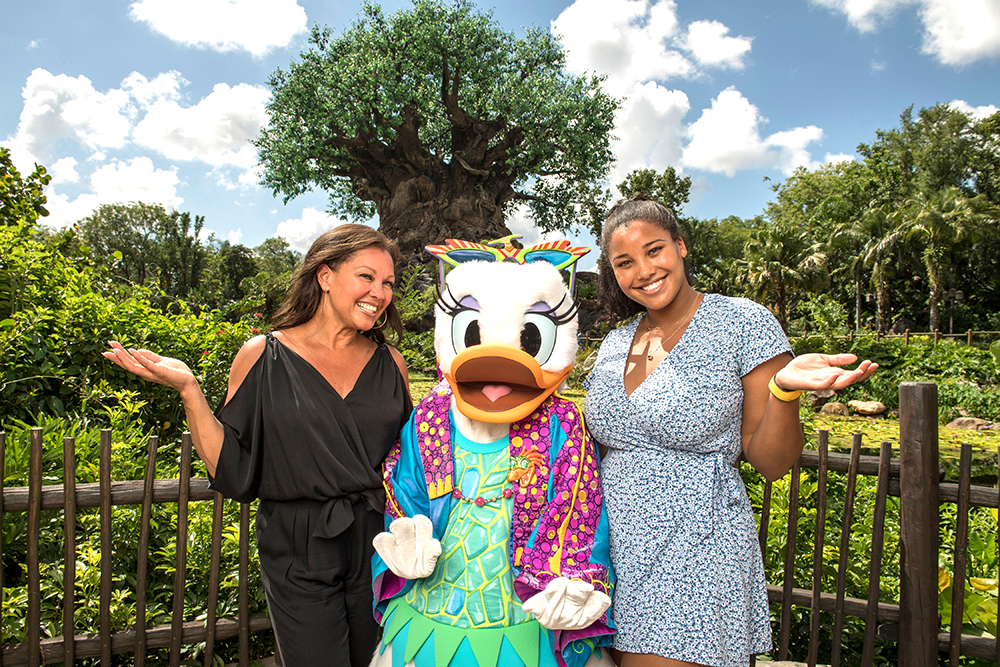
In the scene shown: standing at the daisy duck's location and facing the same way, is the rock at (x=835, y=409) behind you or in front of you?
behind

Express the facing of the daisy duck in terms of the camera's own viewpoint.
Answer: facing the viewer

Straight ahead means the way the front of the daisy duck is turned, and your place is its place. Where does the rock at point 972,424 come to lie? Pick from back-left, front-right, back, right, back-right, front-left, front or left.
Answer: back-left

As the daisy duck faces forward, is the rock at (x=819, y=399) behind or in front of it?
behind

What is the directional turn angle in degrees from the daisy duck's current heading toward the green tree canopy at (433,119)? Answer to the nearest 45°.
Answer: approximately 180°

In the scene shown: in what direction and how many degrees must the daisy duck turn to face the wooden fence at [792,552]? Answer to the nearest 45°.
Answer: approximately 135° to its left

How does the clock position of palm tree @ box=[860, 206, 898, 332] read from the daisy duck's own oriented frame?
The palm tree is roughly at 7 o'clock from the daisy duck.

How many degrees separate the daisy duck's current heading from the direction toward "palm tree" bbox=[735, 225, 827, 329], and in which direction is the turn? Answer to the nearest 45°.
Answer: approximately 135° to its left
